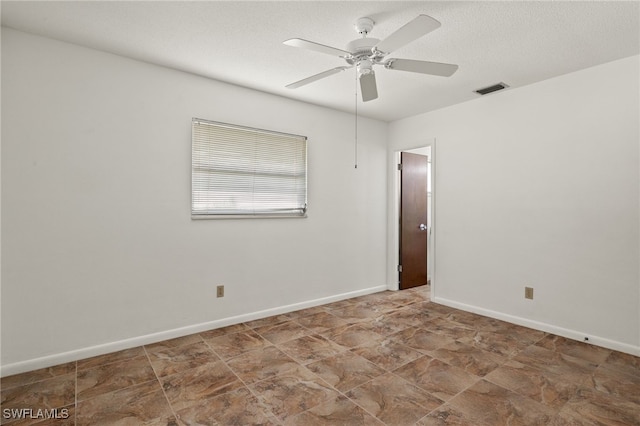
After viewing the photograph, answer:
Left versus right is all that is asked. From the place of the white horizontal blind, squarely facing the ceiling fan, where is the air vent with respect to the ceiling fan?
left

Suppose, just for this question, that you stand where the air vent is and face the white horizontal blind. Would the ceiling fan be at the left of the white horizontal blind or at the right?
left

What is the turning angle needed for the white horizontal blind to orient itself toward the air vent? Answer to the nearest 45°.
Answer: approximately 45° to its left

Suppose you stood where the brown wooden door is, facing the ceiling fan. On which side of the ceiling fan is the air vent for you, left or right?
left

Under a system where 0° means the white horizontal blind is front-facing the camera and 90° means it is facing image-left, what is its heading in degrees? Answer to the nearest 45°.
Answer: approximately 315°

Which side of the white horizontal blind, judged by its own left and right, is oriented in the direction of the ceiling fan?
front
